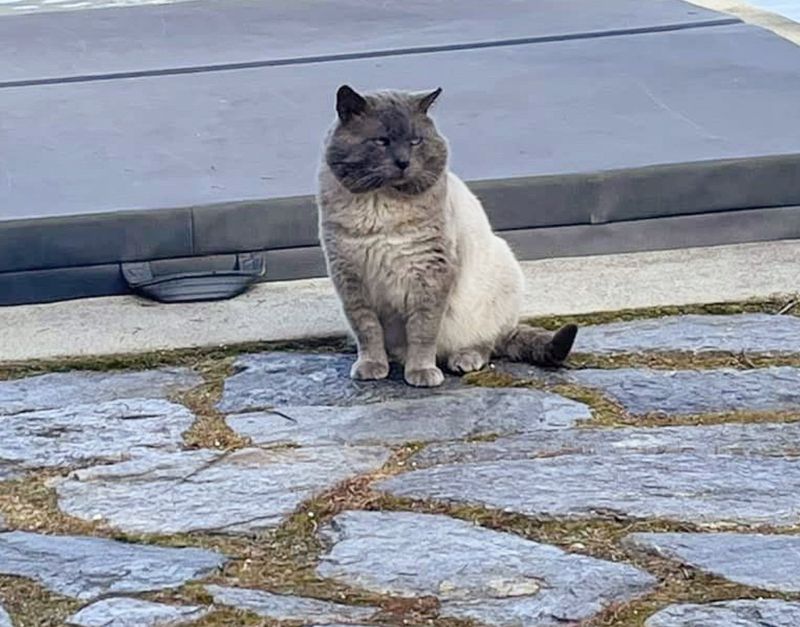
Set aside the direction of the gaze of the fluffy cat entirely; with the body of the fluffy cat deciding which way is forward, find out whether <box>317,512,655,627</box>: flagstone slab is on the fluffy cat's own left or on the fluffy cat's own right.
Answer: on the fluffy cat's own left

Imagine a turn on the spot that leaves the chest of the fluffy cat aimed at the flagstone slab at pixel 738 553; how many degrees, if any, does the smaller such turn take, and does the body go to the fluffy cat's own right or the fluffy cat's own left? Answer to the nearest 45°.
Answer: approximately 90° to the fluffy cat's own left

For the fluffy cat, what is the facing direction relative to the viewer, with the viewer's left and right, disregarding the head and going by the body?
facing the viewer and to the left of the viewer

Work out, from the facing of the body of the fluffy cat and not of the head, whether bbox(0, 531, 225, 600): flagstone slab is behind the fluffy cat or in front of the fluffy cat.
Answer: in front

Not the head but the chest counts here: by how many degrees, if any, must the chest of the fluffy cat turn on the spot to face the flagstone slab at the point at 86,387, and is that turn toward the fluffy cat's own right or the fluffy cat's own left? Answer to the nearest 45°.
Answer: approximately 45° to the fluffy cat's own right

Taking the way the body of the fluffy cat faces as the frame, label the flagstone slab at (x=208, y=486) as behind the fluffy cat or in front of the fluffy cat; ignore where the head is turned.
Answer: in front

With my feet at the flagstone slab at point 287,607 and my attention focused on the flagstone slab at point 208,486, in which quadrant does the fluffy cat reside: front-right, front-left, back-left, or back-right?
front-right

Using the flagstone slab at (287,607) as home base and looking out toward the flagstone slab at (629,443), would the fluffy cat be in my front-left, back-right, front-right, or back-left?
front-left

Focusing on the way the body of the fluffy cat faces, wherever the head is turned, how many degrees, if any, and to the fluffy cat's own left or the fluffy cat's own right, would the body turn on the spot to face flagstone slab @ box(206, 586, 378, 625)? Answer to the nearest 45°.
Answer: approximately 45° to the fluffy cat's own left

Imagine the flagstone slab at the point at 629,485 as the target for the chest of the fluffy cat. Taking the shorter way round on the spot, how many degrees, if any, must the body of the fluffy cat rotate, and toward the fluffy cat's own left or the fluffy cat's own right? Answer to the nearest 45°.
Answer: approximately 90° to the fluffy cat's own left

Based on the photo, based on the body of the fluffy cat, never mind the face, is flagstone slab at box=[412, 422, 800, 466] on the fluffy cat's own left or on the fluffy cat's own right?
on the fluffy cat's own left

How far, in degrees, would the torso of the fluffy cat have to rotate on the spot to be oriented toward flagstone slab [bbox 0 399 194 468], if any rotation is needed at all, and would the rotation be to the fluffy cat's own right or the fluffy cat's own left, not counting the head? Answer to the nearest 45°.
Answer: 0° — it already faces it
